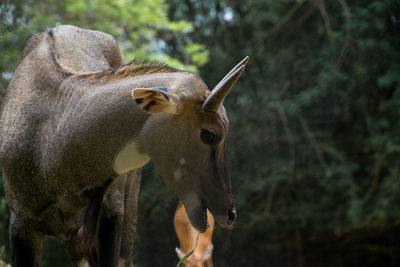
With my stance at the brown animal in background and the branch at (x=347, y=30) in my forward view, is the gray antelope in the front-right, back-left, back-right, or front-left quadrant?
back-right
